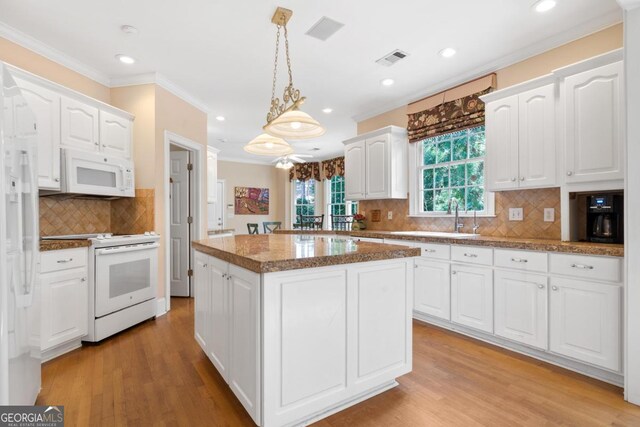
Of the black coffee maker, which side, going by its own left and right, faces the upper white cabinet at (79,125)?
front

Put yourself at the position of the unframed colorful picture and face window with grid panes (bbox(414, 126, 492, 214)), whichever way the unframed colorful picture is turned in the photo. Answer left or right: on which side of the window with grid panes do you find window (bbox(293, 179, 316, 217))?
left

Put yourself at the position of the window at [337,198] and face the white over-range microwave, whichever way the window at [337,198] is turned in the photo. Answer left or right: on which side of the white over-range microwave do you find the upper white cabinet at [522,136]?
left

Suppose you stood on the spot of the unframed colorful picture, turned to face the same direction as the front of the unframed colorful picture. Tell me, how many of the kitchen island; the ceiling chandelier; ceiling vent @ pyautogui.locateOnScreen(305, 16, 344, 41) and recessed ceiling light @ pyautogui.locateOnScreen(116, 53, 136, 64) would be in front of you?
4

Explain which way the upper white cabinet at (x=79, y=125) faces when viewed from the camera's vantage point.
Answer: facing the viewer and to the right of the viewer

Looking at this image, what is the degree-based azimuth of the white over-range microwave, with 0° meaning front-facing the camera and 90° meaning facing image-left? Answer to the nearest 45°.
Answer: approximately 315°

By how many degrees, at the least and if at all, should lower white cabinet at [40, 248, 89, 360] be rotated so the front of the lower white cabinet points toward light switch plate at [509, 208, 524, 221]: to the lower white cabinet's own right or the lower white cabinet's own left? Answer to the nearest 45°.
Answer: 0° — it already faces it

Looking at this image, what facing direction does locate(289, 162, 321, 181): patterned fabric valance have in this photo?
toward the camera

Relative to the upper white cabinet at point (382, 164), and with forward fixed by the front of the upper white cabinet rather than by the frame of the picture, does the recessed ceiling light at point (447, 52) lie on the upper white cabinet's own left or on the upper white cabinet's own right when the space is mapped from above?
on the upper white cabinet's own left

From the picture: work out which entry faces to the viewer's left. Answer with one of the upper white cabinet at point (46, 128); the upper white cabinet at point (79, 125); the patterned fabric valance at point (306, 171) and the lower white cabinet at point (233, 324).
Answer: the lower white cabinet

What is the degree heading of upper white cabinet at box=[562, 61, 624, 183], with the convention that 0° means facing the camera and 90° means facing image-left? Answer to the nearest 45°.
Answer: approximately 45°

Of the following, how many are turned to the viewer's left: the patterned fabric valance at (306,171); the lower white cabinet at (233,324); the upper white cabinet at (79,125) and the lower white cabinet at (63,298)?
1

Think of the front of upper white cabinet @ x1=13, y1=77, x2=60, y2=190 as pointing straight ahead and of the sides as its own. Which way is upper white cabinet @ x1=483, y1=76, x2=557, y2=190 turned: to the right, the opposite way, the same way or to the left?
the opposite way

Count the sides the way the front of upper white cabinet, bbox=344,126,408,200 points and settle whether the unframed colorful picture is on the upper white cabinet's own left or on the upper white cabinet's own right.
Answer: on the upper white cabinet's own right
